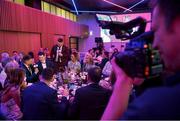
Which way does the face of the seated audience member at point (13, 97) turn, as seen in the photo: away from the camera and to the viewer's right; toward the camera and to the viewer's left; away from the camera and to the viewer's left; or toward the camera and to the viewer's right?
away from the camera and to the viewer's right

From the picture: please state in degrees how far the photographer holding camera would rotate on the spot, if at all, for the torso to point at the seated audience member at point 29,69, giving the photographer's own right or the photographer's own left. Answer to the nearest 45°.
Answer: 0° — they already face them

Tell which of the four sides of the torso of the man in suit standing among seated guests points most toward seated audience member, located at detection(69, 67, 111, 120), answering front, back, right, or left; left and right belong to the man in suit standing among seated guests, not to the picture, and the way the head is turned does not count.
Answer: front

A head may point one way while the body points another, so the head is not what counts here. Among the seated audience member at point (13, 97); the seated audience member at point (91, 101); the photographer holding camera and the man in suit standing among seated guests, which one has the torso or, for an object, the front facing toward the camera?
the man in suit standing among seated guests

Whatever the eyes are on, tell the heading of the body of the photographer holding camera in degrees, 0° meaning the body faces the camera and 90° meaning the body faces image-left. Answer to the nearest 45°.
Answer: approximately 135°

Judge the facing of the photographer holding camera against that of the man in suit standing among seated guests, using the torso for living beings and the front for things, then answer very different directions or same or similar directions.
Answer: very different directions

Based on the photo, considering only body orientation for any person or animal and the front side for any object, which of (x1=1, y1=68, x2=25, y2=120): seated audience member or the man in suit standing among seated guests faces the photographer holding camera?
the man in suit standing among seated guests

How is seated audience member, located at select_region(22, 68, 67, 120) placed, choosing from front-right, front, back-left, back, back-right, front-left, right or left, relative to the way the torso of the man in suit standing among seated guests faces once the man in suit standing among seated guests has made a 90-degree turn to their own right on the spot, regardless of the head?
left

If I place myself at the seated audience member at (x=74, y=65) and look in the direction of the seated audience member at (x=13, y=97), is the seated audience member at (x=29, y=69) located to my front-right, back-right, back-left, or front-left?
front-right

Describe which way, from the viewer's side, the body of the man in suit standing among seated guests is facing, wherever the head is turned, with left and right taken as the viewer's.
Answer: facing the viewer

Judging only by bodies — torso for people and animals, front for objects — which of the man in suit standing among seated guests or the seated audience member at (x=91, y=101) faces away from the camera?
the seated audience member

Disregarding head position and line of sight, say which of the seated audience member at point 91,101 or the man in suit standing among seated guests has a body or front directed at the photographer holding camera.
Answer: the man in suit standing among seated guests

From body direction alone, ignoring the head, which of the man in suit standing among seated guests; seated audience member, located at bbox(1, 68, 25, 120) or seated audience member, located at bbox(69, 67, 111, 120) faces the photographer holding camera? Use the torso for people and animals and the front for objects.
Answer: the man in suit standing among seated guests

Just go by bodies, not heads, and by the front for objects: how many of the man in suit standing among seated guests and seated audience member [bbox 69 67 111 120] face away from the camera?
1

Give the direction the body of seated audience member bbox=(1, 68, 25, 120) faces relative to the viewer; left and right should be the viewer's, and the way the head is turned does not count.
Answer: facing away from the viewer and to the right of the viewer

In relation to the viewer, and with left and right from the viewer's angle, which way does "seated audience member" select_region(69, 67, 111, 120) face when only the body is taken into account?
facing away from the viewer
